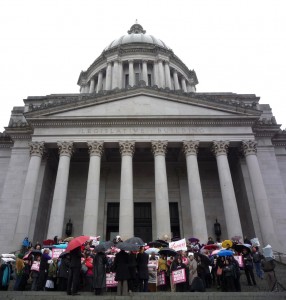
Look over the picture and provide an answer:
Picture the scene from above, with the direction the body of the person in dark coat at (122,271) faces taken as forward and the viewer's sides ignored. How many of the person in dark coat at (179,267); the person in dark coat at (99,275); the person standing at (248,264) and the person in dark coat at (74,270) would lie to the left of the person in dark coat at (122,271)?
2

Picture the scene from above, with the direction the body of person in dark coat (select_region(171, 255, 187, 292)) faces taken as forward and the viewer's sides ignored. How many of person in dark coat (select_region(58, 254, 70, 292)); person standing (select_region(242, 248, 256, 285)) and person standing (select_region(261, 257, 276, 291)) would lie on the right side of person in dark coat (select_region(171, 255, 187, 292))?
1

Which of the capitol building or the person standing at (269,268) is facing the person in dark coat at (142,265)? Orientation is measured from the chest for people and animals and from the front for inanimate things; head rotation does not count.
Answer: the capitol building

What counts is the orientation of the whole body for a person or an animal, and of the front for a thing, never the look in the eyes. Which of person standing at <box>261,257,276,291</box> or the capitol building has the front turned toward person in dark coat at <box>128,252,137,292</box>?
the capitol building
